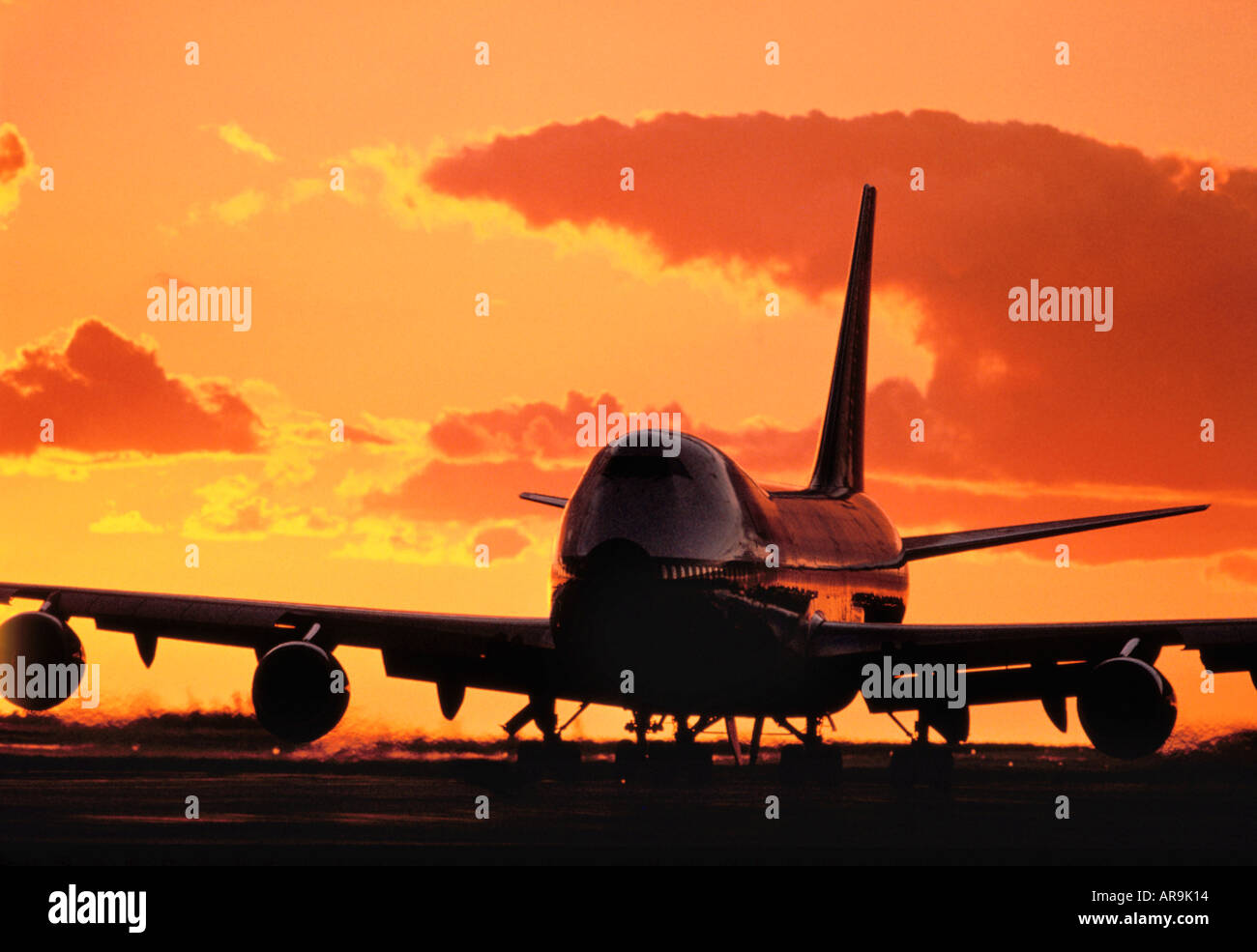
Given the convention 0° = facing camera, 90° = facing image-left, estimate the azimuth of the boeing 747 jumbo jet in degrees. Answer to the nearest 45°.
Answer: approximately 0°
